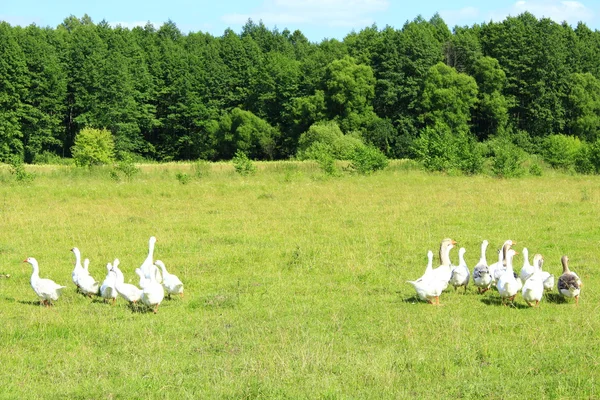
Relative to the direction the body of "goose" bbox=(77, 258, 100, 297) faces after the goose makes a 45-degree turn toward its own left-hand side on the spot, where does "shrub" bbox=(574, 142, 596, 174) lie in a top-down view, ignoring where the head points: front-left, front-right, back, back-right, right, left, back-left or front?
back-left

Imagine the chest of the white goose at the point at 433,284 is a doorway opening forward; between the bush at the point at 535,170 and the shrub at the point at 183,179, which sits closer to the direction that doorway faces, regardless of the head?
the bush

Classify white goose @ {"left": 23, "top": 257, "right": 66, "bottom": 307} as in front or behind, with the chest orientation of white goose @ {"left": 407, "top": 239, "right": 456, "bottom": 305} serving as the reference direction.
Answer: behind

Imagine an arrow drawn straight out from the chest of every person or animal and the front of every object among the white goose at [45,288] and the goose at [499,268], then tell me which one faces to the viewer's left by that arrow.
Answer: the white goose

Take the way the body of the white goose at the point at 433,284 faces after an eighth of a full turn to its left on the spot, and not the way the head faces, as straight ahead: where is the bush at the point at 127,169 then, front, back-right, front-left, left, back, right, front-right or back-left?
left

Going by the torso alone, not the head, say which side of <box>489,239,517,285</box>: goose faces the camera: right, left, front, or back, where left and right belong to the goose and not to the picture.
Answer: right

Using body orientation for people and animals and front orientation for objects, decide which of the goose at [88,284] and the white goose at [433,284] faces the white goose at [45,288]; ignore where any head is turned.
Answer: the goose

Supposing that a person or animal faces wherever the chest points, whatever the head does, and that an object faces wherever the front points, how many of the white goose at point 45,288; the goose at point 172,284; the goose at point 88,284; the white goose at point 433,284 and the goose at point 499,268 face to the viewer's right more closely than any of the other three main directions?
2

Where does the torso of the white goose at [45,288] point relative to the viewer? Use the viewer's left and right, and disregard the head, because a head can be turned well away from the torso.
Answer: facing to the left of the viewer

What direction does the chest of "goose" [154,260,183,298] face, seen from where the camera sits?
to the viewer's left

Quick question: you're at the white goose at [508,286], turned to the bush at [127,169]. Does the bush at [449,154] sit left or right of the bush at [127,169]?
right

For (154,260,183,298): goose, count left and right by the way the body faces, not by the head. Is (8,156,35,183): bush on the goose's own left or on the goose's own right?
on the goose's own right

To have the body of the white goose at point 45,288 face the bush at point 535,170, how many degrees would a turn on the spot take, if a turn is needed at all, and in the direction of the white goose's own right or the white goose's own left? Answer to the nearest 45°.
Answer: approximately 135° to the white goose's own right

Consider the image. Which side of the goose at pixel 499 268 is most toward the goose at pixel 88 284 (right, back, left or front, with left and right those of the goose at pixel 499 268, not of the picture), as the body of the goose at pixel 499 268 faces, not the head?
back

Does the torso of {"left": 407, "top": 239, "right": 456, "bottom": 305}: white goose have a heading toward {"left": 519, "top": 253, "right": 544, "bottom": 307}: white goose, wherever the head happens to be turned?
yes

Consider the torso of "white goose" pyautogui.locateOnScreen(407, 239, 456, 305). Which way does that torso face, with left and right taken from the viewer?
facing to the right of the viewer

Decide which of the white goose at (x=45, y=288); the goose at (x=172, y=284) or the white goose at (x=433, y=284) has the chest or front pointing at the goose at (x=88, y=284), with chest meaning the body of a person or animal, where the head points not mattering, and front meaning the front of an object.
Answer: the goose at (x=172, y=284)
